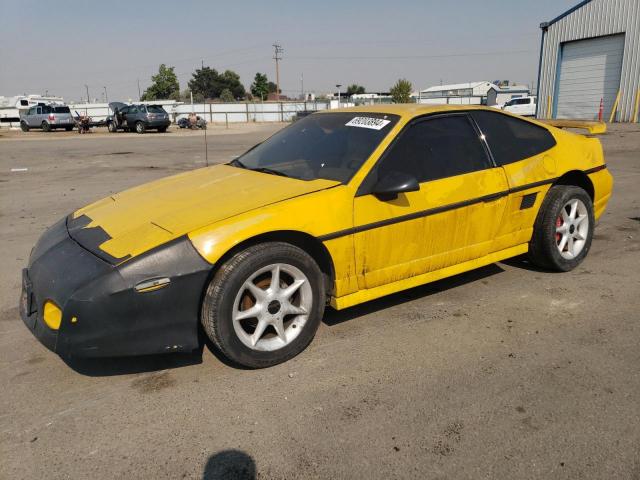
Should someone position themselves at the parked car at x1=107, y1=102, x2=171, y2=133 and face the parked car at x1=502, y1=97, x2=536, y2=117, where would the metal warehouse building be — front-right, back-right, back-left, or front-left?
front-right

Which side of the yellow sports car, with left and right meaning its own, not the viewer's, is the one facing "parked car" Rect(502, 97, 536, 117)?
back

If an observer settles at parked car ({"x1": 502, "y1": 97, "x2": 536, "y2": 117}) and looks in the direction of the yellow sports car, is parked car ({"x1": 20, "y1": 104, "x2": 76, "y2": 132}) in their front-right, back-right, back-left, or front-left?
front-right

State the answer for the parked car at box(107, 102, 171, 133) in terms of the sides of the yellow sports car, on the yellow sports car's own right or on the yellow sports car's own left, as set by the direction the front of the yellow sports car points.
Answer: on the yellow sports car's own right

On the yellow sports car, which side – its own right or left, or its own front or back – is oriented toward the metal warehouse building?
back

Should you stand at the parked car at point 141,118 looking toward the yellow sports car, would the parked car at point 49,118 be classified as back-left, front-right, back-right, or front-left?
back-right

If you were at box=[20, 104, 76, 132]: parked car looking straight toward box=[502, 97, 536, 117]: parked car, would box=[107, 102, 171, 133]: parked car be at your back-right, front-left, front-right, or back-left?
front-right
